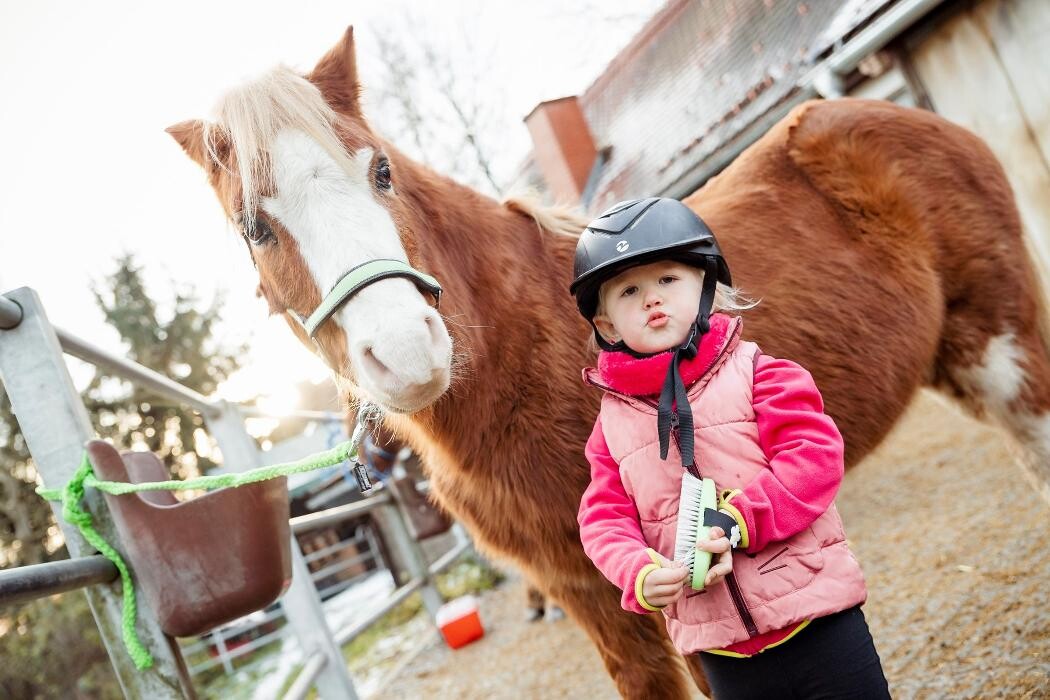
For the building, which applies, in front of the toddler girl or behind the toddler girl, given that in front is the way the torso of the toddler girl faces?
behind

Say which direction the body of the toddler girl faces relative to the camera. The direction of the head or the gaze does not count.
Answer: toward the camera

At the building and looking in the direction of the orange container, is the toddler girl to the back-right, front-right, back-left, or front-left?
front-left

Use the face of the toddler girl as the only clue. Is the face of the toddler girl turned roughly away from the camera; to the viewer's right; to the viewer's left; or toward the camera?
toward the camera

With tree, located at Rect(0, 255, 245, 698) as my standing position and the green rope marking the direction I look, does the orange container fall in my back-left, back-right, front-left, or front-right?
front-left

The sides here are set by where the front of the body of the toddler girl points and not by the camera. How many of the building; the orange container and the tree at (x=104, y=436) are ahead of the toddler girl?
0

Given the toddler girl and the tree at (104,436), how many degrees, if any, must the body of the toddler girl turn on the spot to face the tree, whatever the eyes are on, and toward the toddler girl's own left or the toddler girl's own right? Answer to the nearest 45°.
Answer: approximately 135° to the toddler girl's own right

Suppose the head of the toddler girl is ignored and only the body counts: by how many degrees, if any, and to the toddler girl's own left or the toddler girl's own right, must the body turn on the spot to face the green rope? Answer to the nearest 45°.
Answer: approximately 90° to the toddler girl's own right

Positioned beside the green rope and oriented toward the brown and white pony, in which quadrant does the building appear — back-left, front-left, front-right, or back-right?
front-left
